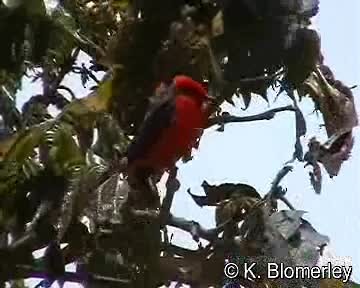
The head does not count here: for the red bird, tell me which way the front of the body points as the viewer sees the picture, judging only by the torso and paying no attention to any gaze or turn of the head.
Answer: to the viewer's right
